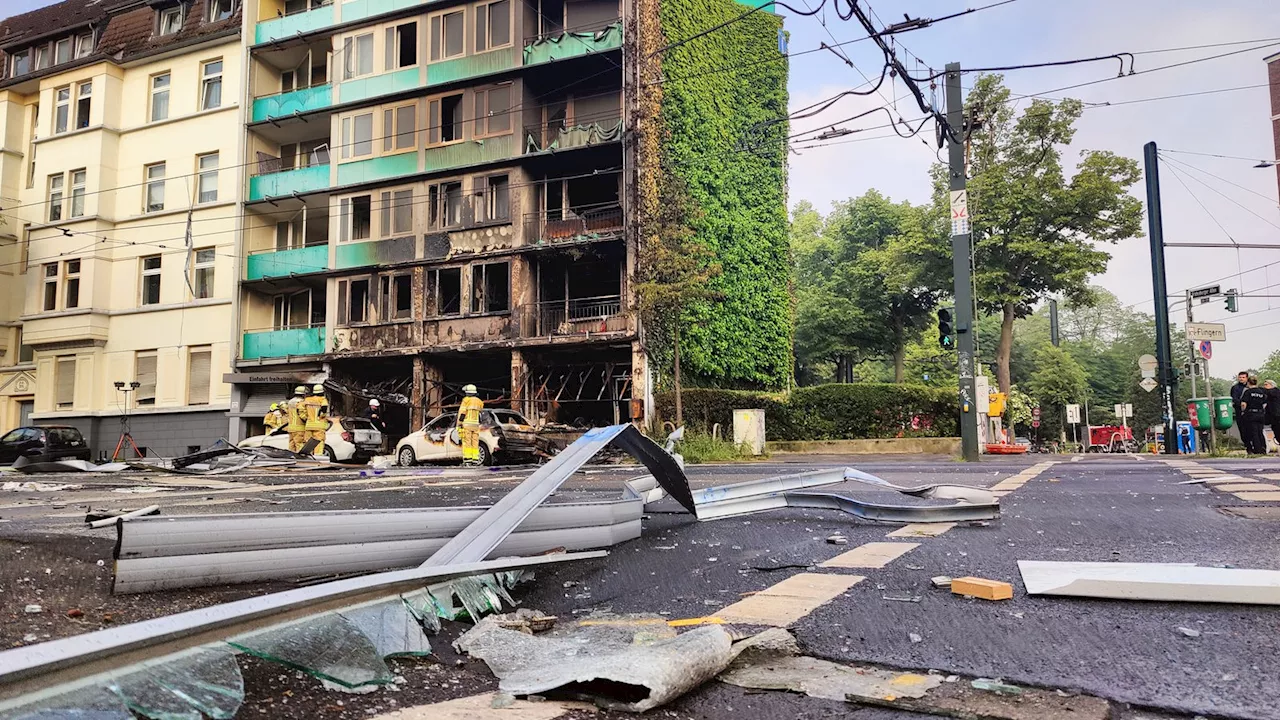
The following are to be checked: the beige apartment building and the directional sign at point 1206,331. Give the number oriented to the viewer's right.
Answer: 0

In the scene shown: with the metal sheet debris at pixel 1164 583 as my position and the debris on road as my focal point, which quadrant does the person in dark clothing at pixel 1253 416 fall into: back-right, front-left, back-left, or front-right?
back-right

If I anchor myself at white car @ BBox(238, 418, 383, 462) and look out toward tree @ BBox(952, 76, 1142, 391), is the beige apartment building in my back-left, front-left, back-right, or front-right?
back-left

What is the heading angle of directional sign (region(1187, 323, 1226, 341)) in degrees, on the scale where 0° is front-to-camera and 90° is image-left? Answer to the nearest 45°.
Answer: approximately 0°

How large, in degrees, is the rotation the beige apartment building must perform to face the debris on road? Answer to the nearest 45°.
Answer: approximately 45° to its left

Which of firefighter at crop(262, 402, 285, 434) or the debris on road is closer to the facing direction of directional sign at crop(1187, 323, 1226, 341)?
the debris on road

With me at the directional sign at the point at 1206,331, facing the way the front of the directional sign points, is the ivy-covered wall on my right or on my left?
on my right

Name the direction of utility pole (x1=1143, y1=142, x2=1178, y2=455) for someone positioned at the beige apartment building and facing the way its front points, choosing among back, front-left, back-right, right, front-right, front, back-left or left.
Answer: left

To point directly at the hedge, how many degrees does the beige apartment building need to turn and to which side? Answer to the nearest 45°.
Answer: approximately 90° to its left

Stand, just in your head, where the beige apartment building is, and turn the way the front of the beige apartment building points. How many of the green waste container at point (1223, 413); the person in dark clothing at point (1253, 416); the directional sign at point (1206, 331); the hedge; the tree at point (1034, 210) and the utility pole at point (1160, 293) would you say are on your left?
6

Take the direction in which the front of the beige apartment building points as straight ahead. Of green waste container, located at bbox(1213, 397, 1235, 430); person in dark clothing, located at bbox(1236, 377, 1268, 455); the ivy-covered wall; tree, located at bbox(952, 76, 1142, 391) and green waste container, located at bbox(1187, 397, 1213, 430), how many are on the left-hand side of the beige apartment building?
5

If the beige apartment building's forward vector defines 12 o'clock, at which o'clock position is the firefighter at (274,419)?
The firefighter is roughly at 10 o'clock from the beige apartment building.
